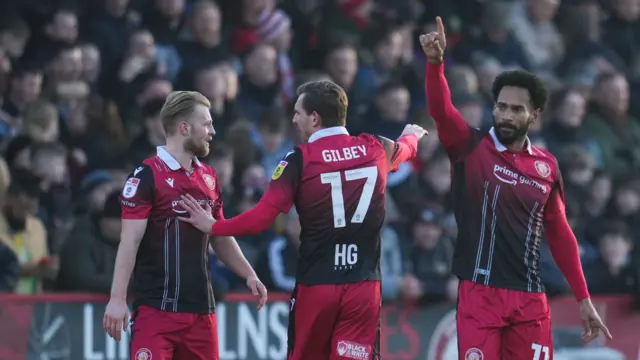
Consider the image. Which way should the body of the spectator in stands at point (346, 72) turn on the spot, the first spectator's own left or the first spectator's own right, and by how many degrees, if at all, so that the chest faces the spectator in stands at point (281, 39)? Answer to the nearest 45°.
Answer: approximately 90° to the first spectator's own right

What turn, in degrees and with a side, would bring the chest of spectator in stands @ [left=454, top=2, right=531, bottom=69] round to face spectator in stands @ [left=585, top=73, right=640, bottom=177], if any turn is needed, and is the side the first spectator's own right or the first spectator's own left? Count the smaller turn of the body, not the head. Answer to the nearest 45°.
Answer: approximately 90° to the first spectator's own left

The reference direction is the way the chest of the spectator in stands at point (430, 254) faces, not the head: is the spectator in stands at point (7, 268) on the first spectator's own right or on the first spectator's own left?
on the first spectator's own right

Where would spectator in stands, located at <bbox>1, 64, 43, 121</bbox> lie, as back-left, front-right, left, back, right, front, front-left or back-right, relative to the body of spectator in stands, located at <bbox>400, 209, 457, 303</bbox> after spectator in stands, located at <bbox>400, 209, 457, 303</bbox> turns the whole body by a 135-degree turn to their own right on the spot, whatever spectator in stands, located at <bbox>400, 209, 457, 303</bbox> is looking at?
front-left

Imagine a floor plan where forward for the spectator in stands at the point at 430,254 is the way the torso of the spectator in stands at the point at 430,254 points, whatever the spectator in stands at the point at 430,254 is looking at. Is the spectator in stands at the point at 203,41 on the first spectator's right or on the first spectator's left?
on the first spectator's right

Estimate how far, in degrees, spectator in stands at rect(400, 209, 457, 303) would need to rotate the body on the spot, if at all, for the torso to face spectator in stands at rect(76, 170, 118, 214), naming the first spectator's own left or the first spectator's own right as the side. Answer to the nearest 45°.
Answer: approximately 90° to the first spectator's own right
